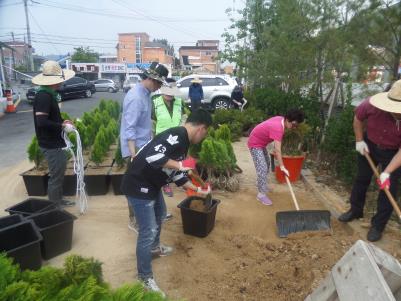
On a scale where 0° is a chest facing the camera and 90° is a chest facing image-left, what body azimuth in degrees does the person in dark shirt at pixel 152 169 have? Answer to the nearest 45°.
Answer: approximately 270°

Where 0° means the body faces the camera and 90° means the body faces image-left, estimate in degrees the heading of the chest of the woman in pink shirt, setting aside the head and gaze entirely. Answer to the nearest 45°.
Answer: approximately 270°

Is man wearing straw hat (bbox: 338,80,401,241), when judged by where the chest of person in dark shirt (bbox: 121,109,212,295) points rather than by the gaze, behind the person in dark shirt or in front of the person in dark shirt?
in front

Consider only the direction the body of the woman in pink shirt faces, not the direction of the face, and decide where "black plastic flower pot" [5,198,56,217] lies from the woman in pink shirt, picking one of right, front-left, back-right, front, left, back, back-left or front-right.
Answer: back-right

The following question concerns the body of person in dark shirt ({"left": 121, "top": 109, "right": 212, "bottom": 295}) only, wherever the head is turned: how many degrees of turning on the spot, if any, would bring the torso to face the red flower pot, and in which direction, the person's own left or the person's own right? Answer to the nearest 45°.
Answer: approximately 45° to the person's own left

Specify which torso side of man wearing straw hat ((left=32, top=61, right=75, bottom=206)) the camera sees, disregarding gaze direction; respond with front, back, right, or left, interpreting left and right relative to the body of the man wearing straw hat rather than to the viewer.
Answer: right

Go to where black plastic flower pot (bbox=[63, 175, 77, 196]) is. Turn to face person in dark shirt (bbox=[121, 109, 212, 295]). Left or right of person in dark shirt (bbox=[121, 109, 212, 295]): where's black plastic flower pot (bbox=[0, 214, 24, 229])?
right

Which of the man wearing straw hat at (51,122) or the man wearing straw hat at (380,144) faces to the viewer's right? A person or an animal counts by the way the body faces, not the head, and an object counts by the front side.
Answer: the man wearing straw hat at (51,122)

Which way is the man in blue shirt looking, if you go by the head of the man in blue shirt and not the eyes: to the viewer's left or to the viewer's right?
to the viewer's right
